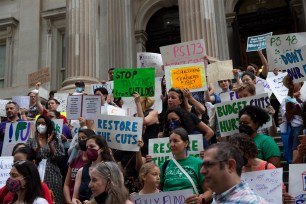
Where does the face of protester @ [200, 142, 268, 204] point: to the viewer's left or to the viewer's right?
to the viewer's left

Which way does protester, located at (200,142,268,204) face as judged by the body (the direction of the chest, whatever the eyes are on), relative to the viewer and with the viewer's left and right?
facing to the left of the viewer

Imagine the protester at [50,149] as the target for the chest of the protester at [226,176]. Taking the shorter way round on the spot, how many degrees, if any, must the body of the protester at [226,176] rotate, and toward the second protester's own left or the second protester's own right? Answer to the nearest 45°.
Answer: approximately 45° to the second protester's own right
